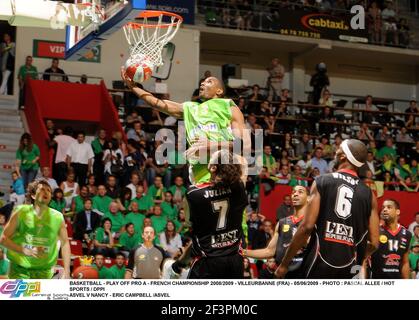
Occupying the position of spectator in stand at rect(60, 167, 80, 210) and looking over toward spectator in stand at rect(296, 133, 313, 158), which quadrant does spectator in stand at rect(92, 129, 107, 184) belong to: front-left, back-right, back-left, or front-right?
front-left

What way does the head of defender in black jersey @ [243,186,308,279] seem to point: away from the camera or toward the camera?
toward the camera

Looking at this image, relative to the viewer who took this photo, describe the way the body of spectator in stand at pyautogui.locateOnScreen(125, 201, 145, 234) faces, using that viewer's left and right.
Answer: facing the viewer

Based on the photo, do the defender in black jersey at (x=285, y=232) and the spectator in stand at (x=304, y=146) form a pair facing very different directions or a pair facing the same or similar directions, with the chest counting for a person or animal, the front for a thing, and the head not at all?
same or similar directions

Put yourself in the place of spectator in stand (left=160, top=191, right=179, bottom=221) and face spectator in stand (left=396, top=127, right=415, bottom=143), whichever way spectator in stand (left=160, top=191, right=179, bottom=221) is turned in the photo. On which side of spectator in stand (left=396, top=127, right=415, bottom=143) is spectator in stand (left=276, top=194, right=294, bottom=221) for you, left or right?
right

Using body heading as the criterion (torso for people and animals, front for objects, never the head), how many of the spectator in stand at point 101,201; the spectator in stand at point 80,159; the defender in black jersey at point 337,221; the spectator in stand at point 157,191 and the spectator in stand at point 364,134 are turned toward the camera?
4

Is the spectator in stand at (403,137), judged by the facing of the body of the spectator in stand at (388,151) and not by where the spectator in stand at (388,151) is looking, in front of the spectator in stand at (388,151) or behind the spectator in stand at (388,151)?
behind

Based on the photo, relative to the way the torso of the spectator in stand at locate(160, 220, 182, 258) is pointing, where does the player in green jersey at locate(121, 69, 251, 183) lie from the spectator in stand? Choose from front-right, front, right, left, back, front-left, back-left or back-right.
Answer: front

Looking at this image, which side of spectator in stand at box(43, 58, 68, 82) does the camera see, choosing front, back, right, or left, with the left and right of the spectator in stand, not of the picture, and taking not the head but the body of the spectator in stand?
front

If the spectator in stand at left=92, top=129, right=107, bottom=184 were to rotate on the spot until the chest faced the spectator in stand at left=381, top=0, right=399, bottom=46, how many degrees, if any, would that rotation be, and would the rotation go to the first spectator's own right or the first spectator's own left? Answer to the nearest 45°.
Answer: approximately 90° to the first spectator's own left

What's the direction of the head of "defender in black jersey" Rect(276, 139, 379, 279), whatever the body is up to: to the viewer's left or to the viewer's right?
to the viewer's left

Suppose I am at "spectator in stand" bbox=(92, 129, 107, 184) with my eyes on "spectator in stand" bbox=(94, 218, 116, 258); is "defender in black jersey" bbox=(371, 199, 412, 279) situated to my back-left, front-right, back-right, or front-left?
front-left

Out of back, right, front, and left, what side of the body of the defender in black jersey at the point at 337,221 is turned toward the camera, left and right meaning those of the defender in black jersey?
back

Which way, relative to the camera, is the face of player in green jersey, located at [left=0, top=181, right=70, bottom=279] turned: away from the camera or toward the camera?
toward the camera

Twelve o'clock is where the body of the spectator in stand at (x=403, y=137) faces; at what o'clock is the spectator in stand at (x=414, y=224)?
the spectator in stand at (x=414, y=224) is roughly at 12 o'clock from the spectator in stand at (x=403, y=137).

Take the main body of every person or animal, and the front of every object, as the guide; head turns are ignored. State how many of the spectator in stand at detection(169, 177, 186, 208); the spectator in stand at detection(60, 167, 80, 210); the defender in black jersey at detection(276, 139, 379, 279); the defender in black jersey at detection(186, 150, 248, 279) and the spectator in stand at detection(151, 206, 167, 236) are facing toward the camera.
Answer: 3

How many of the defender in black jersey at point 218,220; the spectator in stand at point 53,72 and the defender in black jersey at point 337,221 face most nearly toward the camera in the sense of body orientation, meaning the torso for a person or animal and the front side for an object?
1
